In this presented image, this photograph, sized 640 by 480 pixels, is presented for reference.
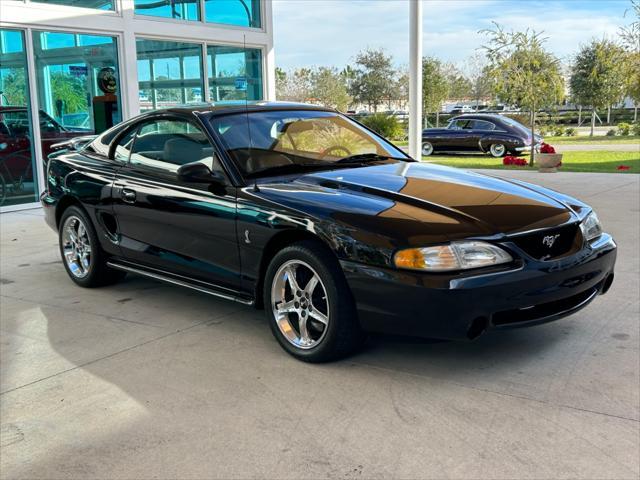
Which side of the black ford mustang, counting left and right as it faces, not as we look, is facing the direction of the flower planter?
left

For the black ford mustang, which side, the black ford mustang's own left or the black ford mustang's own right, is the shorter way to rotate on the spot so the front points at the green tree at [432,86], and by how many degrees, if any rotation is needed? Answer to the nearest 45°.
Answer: approximately 135° to the black ford mustang's own left

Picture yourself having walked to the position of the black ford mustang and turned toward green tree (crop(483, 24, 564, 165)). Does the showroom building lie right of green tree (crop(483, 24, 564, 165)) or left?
left

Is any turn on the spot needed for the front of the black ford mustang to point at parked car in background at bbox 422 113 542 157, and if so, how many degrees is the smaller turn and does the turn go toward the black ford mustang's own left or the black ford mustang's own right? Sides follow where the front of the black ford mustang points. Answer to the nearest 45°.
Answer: approximately 135° to the black ford mustang's own left

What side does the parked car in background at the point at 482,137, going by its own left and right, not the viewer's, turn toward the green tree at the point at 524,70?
left

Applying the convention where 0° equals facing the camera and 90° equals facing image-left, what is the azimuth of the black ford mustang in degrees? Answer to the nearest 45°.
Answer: approximately 315°

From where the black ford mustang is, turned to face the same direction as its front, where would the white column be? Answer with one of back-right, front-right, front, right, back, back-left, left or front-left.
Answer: back-left
